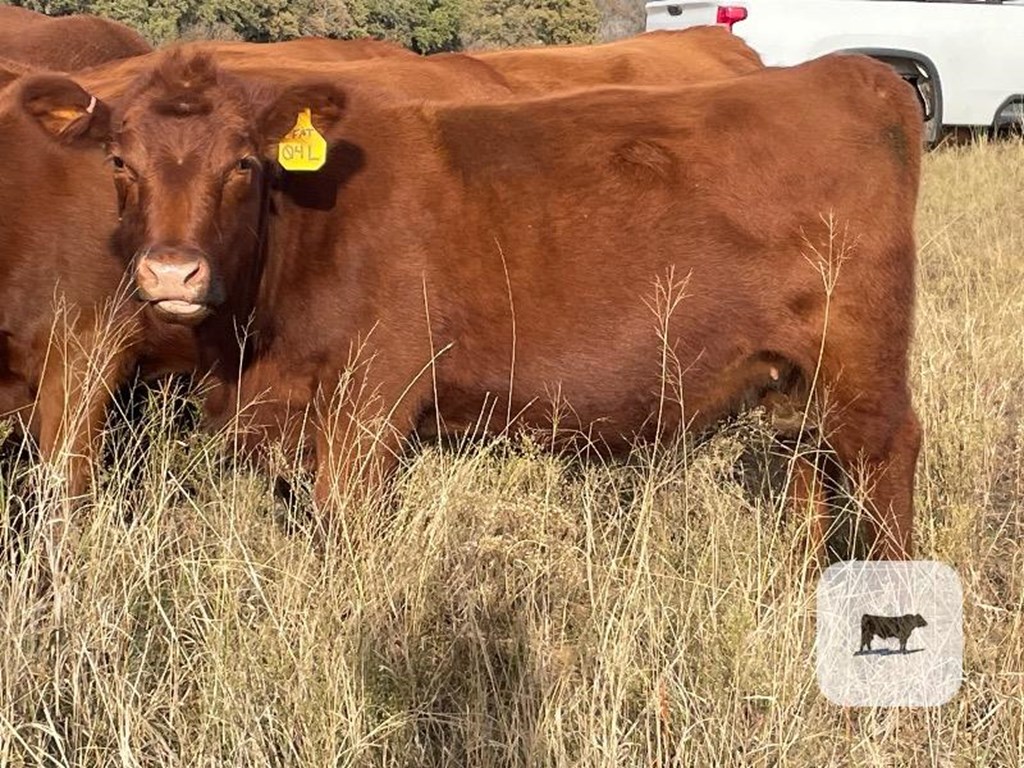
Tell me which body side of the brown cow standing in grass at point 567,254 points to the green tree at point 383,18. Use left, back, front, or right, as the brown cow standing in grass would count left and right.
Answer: right

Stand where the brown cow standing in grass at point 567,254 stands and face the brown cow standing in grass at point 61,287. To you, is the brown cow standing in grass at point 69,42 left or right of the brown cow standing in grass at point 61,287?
right

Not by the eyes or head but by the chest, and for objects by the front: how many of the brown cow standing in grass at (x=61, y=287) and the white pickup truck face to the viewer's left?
1

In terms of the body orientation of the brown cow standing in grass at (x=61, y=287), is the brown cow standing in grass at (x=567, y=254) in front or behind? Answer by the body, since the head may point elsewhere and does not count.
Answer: behind

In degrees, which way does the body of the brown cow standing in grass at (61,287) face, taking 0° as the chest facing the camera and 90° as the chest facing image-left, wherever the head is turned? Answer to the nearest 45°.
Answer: approximately 90°

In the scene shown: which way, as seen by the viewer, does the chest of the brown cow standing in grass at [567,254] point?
to the viewer's left

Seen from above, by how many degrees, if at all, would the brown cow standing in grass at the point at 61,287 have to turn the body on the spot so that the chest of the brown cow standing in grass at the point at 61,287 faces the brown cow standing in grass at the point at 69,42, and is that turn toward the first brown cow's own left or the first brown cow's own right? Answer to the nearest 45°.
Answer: approximately 90° to the first brown cow's own right

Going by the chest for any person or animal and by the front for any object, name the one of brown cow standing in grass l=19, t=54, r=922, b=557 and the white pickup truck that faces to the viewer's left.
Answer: the brown cow standing in grass
